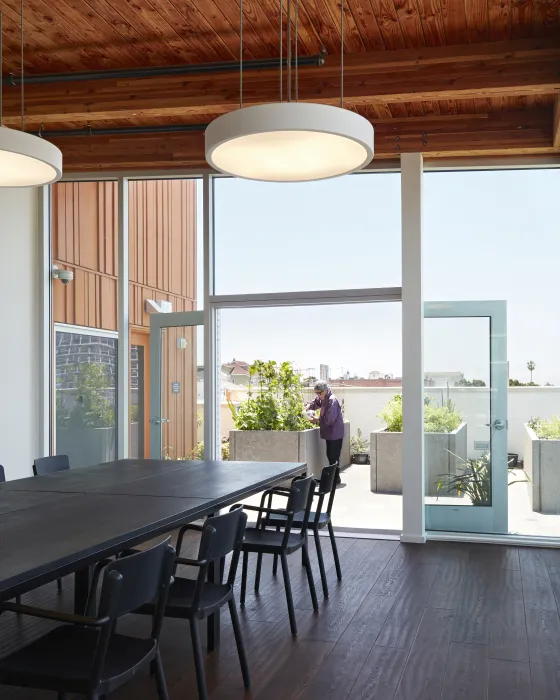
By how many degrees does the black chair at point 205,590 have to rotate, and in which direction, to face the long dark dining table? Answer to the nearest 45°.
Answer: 0° — it already faces it

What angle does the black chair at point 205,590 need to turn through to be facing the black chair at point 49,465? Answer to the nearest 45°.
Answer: approximately 45° to its right

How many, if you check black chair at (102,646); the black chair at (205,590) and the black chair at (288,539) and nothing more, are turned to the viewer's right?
0

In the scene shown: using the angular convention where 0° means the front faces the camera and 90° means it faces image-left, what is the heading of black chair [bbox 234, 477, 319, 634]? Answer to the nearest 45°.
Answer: approximately 135°

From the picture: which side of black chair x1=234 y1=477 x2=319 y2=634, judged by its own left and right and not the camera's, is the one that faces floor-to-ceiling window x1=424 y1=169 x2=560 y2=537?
right

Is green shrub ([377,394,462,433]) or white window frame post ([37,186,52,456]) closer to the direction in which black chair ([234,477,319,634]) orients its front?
the white window frame post

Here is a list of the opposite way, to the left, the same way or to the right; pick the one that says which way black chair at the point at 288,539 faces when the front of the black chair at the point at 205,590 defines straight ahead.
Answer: the same way

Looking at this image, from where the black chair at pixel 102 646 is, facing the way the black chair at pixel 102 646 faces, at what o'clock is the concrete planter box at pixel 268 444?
The concrete planter box is roughly at 2 o'clock from the black chair.

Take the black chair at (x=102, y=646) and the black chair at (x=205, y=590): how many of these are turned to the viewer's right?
0

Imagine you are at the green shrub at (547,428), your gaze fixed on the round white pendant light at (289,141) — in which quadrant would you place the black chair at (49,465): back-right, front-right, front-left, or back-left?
front-right

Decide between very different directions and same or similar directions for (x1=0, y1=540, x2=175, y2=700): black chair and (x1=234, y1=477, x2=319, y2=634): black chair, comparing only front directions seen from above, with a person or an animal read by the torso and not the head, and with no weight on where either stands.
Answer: same or similar directions

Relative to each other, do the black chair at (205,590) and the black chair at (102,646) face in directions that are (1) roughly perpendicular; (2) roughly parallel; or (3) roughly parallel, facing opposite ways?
roughly parallel

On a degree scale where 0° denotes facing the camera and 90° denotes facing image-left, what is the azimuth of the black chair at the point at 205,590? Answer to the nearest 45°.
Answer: approximately 135°

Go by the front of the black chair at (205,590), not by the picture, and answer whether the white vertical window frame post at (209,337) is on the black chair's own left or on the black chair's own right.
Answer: on the black chair's own right

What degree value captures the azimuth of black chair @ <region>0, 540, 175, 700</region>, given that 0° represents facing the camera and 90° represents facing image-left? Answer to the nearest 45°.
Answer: approximately 135°
